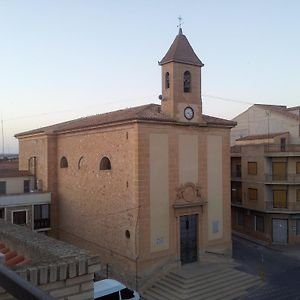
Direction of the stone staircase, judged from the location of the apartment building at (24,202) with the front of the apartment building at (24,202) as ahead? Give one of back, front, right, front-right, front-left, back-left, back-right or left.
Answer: front-left

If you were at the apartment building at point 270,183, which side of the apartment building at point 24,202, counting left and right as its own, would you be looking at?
left

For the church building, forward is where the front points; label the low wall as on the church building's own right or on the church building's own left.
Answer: on the church building's own right

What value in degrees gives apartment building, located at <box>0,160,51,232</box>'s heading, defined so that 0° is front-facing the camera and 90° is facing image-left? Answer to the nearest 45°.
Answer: approximately 0°

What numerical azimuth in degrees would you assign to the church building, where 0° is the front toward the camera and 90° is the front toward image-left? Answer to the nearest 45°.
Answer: approximately 315°

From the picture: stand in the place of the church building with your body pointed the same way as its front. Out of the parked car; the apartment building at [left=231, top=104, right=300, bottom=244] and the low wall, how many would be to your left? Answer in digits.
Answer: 1

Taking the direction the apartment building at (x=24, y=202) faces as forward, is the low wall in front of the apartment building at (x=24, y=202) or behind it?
in front

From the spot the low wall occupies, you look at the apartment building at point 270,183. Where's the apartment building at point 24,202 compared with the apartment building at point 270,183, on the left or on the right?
left

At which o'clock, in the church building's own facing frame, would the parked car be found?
The parked car is roughly at 2 o'clock from the church building.
